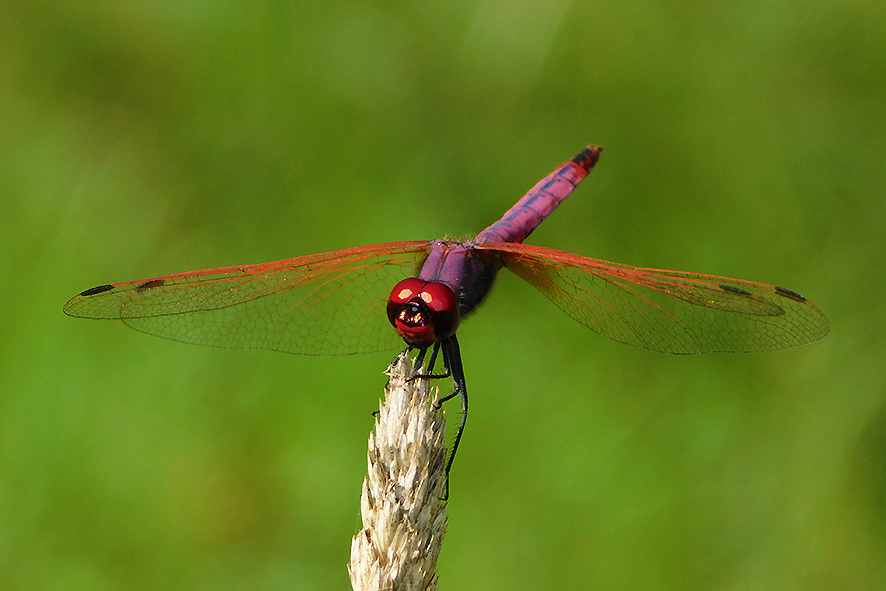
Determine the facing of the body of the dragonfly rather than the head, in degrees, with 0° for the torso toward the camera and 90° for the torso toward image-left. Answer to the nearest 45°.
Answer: approximately 45°
